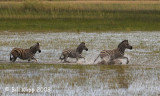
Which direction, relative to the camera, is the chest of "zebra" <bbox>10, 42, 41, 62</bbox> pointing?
to the viewer's right

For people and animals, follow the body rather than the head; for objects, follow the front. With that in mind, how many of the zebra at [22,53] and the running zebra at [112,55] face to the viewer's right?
2

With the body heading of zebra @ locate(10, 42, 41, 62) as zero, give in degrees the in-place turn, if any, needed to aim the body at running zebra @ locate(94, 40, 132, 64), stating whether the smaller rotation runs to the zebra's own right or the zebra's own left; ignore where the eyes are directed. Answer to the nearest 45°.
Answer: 0° — it already faces it

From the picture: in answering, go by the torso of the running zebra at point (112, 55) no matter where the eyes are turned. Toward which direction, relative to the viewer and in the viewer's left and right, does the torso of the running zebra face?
facing to the right of the viewer

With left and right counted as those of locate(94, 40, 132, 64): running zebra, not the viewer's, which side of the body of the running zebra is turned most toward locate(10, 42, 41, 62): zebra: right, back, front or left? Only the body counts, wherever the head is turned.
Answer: back
